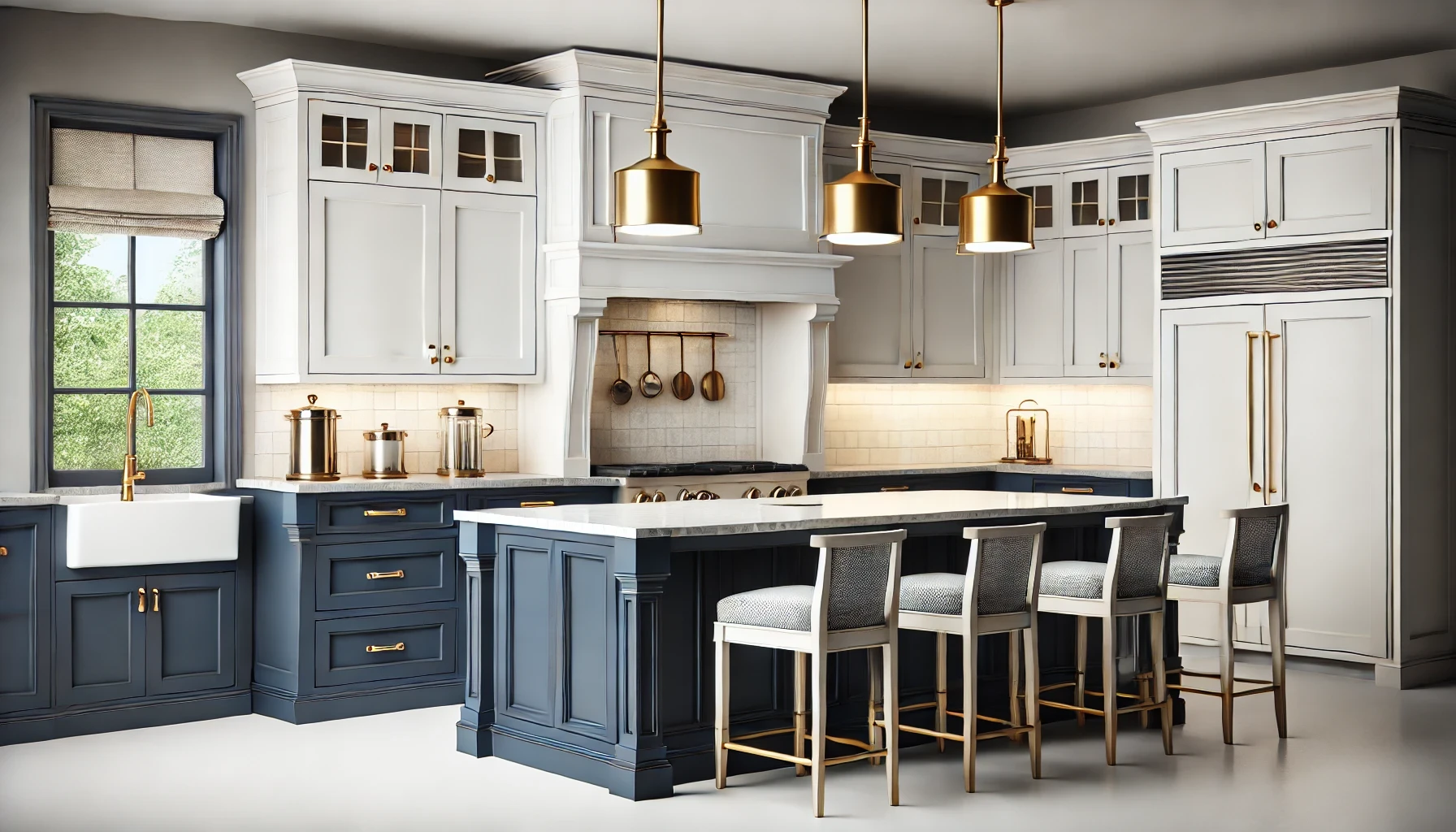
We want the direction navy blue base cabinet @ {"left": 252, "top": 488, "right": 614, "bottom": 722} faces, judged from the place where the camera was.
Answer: facing the viewer and to the right of the viewer

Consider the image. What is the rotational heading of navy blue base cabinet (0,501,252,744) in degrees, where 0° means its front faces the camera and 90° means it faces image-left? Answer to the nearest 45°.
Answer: approximately 315°

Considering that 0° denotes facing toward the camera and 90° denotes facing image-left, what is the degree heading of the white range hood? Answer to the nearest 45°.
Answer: approximately 315°

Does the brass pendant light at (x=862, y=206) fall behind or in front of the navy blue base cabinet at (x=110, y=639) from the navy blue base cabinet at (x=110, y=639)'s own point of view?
in front

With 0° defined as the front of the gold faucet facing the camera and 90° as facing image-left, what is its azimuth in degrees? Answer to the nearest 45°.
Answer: approximately 315°

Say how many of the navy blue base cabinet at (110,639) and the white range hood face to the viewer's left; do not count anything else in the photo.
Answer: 0

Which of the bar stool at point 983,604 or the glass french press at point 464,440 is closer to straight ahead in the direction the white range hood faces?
the bar stool
